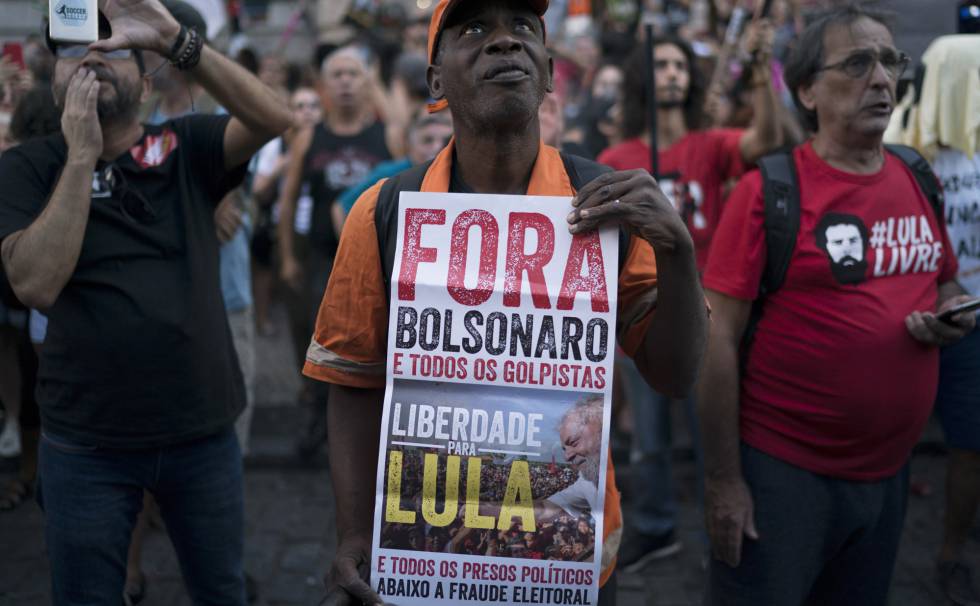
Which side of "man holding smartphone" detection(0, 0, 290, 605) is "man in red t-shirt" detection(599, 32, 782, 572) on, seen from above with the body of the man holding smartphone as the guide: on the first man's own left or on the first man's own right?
on the first man's own left

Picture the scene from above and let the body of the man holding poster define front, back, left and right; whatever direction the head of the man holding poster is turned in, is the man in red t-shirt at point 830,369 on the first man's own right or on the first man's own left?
on the first man's own left

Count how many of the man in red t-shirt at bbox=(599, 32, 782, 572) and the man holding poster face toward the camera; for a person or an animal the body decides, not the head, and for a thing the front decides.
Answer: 2

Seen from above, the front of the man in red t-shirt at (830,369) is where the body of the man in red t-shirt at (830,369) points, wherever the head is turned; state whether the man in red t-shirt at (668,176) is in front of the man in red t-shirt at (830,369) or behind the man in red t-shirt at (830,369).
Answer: behind

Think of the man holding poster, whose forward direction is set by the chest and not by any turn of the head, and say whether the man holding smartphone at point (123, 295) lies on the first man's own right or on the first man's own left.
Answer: on the first man's own right
